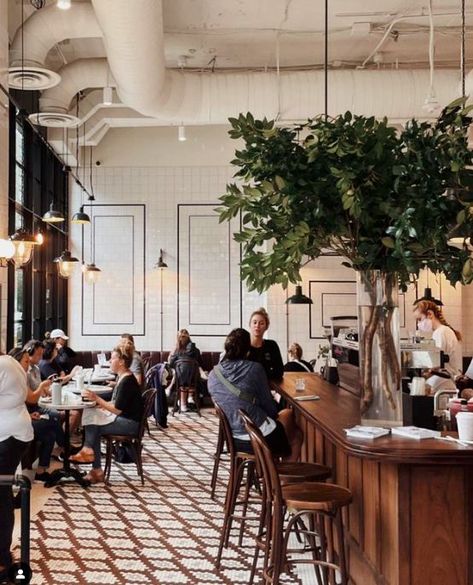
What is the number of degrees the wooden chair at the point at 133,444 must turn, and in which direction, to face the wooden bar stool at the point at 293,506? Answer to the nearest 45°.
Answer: approximately 90° to its left

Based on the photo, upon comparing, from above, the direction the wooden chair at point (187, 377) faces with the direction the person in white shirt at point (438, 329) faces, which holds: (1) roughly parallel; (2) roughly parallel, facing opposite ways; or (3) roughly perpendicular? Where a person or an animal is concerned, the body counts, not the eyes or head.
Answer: roughly perpendicular

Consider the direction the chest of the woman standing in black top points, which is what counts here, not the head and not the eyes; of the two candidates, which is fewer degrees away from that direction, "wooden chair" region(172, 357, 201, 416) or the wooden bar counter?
the wooden bar counter

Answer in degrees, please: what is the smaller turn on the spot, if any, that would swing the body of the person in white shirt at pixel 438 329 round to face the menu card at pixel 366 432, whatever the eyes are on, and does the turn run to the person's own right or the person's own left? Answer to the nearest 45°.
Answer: approximately 90° to the person's own left

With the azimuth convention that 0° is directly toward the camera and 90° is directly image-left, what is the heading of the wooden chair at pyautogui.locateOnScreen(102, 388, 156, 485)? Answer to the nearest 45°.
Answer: approximately 90°

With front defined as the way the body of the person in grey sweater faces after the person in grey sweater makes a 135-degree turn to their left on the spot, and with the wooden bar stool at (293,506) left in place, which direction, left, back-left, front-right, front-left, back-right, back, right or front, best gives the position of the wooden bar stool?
left

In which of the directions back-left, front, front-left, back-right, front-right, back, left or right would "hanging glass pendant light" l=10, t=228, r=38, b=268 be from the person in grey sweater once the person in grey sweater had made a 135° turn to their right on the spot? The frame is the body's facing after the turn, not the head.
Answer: back-right

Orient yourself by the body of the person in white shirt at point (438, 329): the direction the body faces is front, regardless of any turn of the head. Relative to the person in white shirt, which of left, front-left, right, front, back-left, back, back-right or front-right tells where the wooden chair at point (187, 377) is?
front-right

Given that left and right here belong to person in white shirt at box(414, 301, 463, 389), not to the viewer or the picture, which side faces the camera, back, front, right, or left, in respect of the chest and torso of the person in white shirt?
left

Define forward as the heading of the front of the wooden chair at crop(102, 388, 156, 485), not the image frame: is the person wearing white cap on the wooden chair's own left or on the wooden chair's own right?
on the wooden chair's own right

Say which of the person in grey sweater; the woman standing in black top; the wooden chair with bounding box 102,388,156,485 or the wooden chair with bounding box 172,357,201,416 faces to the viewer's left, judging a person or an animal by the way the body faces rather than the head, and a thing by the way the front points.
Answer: the wooden chair with bounding box 102,388,156,485
